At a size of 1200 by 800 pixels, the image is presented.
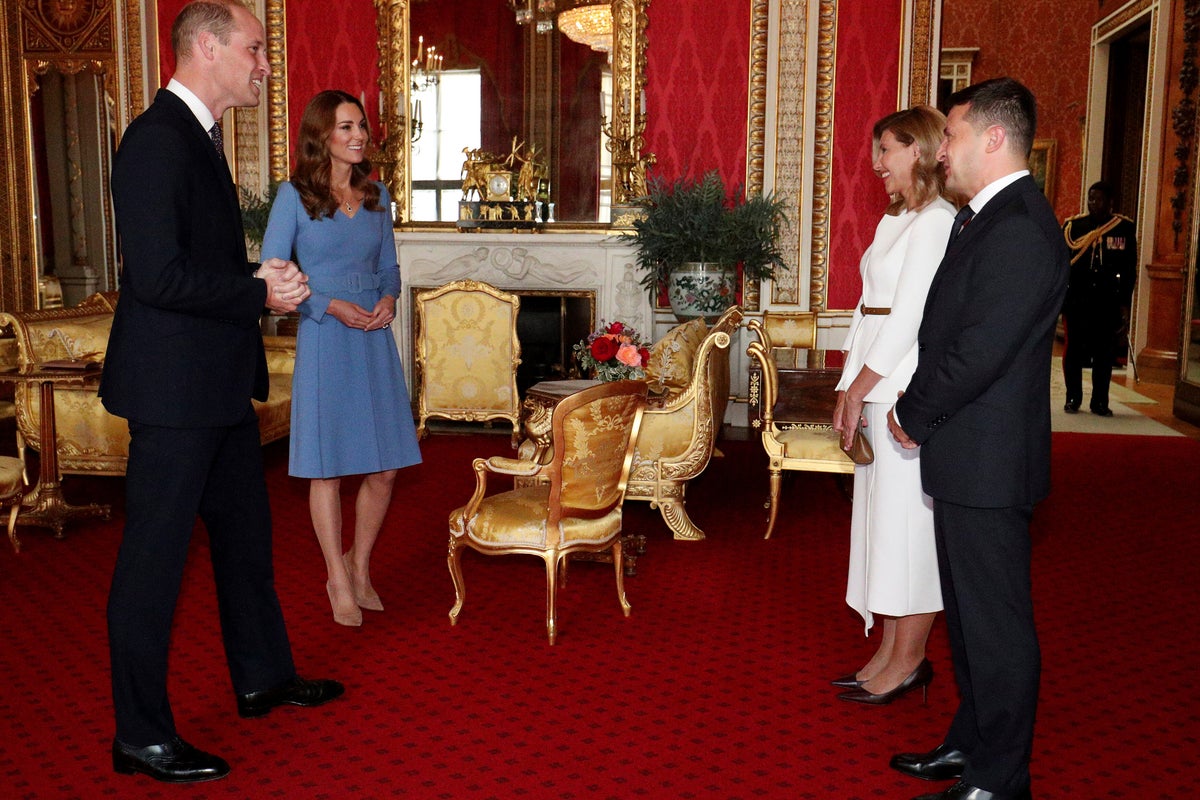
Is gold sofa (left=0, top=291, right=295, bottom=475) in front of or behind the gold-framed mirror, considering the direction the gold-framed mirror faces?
in front

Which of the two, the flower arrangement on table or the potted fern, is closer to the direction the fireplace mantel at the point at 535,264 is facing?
the flower arrangement on table

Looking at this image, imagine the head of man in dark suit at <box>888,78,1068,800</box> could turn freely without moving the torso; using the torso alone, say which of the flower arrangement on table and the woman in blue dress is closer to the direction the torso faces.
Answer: the woman in blue dress

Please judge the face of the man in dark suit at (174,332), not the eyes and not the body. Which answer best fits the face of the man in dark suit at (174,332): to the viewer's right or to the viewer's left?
to the viewer's right

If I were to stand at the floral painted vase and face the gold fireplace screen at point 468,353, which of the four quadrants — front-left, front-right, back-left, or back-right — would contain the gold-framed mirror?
front-right

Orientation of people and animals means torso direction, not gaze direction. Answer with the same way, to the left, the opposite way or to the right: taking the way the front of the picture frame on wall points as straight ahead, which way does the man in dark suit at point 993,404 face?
to the right

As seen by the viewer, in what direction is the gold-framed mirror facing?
toward the camera

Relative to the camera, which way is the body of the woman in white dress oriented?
to the viewer's left

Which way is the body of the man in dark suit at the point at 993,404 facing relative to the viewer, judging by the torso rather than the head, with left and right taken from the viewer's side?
facing to the left of the viewer

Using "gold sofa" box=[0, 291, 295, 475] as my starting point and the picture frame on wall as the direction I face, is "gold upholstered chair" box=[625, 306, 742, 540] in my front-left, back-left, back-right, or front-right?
front-right

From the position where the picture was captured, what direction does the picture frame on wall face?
facing the viewer

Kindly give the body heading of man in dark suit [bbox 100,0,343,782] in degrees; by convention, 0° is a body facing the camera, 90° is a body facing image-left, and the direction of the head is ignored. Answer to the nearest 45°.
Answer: approximately 270°

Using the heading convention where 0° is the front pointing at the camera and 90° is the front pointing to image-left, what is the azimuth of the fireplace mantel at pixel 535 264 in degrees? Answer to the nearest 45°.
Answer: approximately 0°
